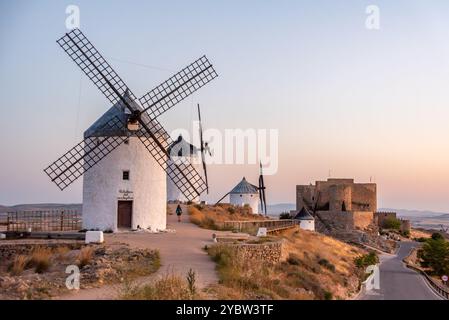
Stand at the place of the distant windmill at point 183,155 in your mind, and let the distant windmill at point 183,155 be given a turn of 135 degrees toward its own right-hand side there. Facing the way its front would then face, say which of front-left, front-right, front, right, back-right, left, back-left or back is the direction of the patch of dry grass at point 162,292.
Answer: front-left

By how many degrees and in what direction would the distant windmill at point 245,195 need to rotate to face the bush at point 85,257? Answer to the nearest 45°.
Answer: approximately 90° to its right

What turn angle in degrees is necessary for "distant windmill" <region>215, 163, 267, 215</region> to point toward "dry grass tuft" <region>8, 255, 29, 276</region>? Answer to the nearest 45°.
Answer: approximately 90° to its right

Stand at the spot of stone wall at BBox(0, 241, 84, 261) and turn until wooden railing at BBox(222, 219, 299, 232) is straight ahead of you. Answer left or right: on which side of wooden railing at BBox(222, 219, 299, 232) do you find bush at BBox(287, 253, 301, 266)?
right

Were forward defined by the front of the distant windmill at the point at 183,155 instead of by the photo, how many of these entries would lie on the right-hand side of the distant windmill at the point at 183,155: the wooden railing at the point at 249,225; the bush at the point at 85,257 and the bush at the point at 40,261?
3

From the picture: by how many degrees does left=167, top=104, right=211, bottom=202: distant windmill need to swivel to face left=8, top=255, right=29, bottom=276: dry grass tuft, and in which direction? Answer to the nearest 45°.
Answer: approximately 90° to its right

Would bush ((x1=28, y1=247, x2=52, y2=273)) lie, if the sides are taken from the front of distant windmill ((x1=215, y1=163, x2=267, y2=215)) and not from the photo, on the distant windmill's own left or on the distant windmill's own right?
on the distant windmill's own right

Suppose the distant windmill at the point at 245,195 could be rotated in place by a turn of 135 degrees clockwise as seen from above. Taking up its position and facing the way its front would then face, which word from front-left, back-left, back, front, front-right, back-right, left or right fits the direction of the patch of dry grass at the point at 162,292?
front-left

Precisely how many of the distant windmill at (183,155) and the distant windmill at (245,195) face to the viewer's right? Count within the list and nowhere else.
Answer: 2

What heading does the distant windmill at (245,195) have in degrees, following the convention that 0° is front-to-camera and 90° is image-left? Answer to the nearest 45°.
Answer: approximately 270°

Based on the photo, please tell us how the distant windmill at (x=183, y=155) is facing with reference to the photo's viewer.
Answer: facing to the right of the viewer
